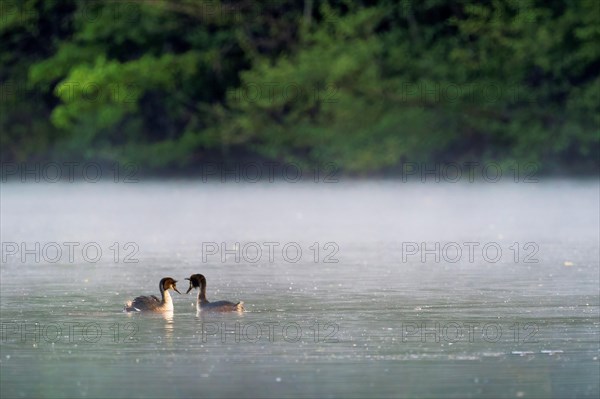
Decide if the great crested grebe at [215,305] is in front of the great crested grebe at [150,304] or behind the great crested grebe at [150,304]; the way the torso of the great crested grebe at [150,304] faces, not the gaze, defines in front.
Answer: in front

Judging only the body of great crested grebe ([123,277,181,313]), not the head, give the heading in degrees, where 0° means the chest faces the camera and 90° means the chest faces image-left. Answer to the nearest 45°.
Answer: approximately 270°

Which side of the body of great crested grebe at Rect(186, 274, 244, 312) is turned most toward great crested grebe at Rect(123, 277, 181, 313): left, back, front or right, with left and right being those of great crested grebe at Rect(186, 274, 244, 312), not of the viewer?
front

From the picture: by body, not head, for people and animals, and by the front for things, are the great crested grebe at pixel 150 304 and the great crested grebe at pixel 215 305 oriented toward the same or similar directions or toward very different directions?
very different directions

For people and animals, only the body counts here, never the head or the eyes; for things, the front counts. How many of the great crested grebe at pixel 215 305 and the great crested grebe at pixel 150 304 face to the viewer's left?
1

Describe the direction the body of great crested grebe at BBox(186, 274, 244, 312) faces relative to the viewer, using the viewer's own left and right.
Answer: facing to the left of the viewer
